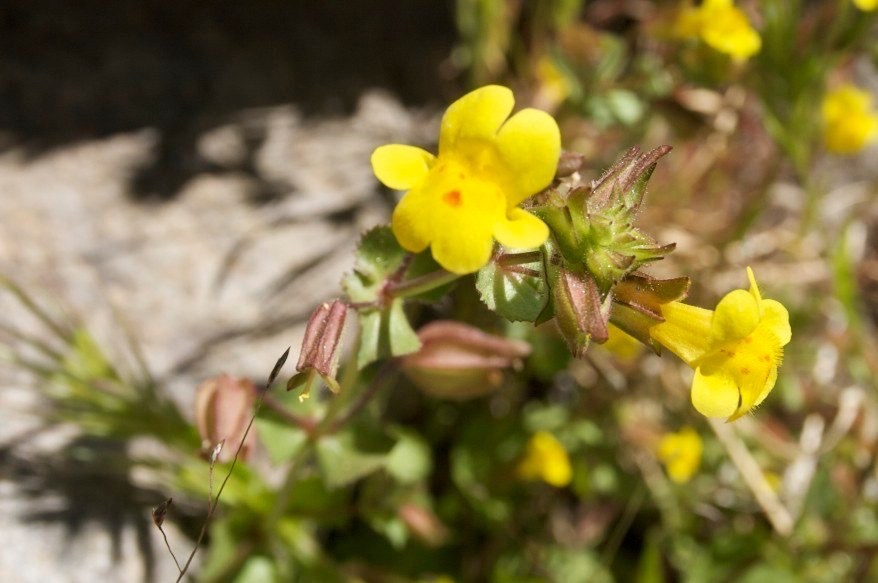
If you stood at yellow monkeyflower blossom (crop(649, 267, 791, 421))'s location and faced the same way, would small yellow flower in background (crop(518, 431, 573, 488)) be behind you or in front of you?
behind

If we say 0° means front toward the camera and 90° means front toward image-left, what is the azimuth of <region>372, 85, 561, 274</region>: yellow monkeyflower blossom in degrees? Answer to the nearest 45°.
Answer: approximately 0°

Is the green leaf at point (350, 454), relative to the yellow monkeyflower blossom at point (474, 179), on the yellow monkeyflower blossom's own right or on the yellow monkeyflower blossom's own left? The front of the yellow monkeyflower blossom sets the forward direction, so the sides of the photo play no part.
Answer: on the yellow monkeyflower blossom's own right

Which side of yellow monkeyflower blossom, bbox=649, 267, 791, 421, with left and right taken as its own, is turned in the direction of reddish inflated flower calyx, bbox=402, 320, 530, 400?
back

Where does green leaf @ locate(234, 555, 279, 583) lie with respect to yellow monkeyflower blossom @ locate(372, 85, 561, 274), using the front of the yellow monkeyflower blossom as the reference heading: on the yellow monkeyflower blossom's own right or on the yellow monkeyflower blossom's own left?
on the yellow monkeyflower blossom's own right

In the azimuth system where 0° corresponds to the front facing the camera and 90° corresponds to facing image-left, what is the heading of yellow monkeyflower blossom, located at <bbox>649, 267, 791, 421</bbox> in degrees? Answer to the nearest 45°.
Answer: approximately 315°
